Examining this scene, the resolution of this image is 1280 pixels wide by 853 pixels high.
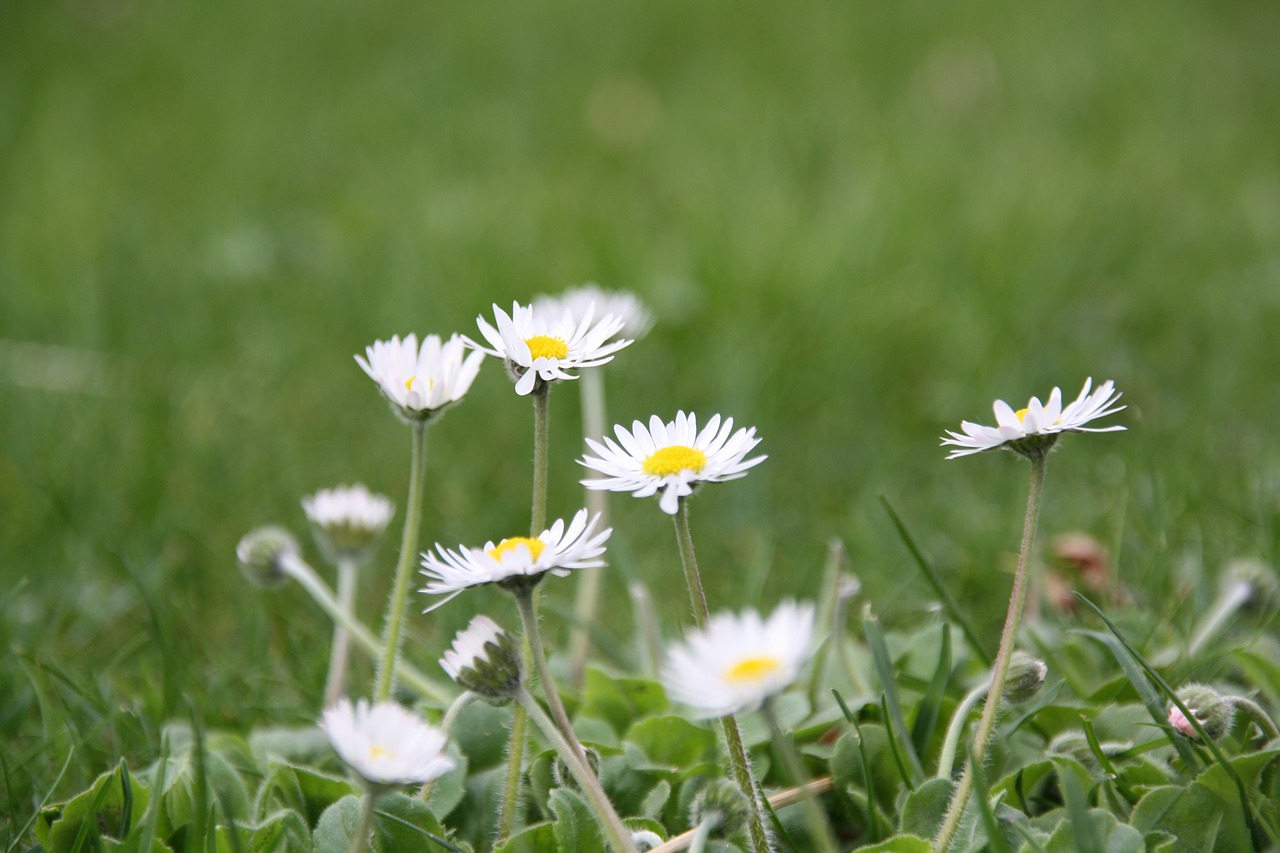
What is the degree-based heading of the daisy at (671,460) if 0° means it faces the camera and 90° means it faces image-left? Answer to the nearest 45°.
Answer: approximately 0°

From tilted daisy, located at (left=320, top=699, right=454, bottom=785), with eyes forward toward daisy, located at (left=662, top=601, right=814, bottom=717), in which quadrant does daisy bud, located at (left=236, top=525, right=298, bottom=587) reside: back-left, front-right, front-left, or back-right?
back-left
